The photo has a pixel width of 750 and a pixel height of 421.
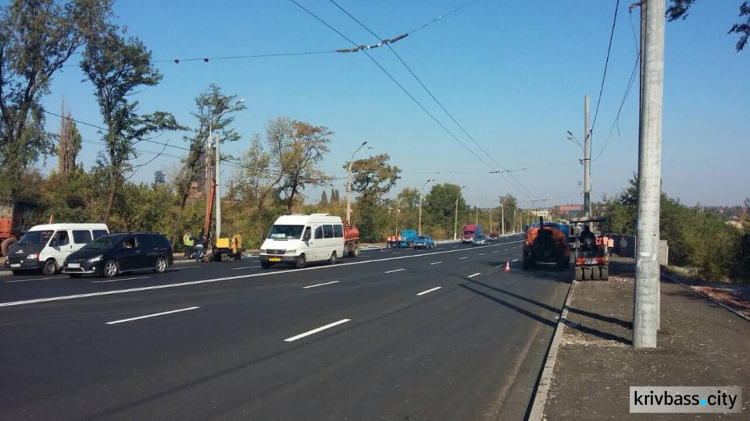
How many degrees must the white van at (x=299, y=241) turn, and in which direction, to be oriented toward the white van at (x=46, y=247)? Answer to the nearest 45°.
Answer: approximately 45° to its right

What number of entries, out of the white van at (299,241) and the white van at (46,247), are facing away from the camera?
0

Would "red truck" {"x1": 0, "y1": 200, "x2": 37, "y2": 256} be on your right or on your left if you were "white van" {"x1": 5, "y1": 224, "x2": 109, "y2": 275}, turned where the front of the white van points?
on your right

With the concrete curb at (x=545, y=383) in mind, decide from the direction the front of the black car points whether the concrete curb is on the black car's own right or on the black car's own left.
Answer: on the black car's own left

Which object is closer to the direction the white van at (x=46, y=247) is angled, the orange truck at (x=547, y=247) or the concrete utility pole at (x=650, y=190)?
the concrete utility pole

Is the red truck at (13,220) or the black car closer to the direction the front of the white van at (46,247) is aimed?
the black car

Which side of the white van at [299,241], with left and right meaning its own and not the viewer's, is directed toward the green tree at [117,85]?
right

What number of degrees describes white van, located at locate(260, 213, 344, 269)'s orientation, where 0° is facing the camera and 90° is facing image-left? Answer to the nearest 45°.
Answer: approximately 45°
